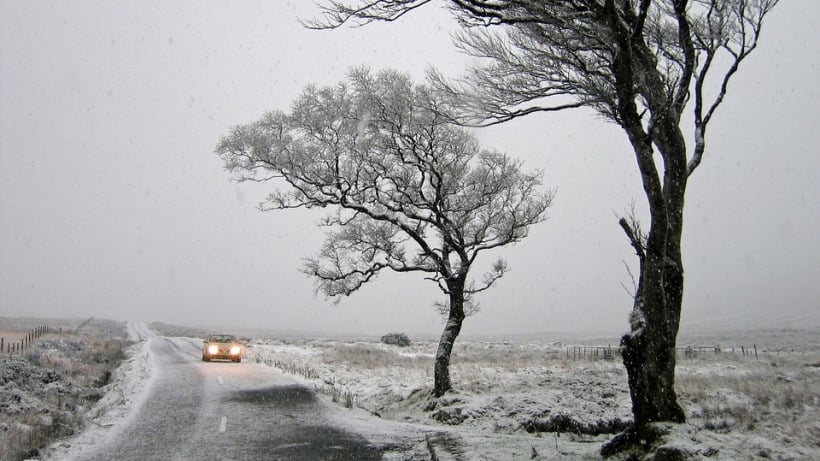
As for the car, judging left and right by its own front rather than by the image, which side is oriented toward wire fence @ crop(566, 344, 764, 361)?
left

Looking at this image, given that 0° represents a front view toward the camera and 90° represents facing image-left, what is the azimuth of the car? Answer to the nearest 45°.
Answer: approximately 0°

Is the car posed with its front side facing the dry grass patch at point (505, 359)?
no

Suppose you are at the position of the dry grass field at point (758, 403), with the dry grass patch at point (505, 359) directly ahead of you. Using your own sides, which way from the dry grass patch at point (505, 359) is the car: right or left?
left

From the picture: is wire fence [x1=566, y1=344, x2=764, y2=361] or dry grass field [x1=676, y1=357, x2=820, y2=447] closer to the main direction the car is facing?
the dry grass field

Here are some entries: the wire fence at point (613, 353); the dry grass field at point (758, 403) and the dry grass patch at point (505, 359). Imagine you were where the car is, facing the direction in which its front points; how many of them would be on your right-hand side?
0

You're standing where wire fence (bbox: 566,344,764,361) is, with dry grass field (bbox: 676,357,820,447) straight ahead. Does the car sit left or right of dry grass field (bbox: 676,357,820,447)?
right

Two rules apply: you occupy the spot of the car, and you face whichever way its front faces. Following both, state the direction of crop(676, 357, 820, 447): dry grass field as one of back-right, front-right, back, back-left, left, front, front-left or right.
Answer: front-left
